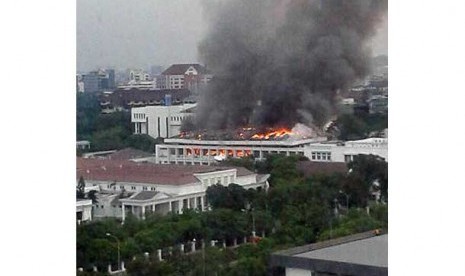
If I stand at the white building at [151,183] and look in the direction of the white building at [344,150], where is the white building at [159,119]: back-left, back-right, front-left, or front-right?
front-left

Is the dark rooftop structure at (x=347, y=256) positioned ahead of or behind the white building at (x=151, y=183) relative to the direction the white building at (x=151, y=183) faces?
ahead
